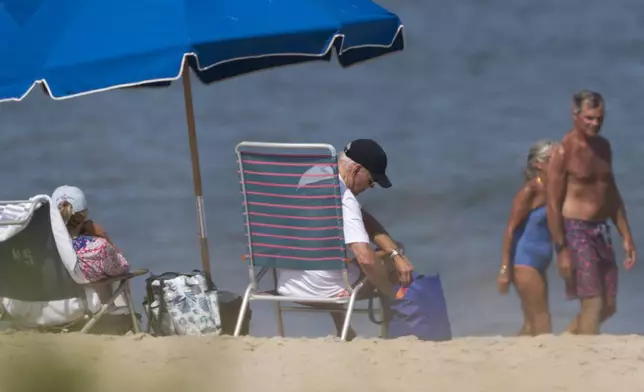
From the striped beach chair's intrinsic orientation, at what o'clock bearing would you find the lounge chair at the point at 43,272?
The lounge chair is roughly at 9 o'clock from the striped beach chair.

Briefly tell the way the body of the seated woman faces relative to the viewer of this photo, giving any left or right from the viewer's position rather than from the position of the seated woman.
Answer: facing away from the viewer and to the right of the viewer

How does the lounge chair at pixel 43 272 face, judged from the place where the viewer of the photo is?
facing away from the viewer and to the right of the viewer

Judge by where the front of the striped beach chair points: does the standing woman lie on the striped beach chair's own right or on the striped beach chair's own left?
on the striped beach chair's own right

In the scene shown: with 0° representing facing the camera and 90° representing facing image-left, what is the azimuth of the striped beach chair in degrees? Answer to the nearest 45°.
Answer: approximately 180°

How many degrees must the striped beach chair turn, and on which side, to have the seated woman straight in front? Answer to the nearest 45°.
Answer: approximately 90° to its left

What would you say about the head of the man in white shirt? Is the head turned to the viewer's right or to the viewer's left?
to the viewer's right

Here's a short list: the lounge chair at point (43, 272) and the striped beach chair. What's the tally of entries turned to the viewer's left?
0
